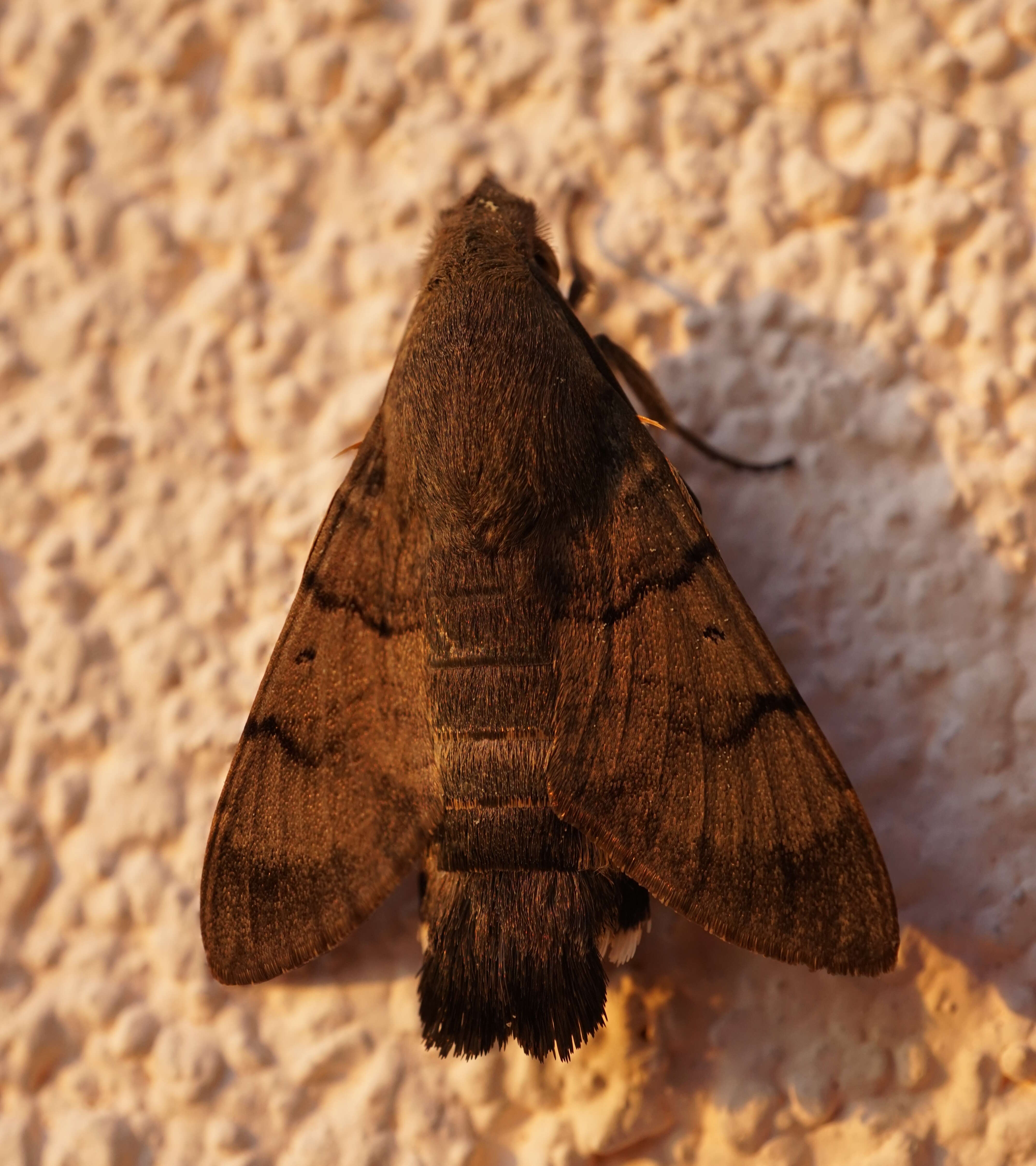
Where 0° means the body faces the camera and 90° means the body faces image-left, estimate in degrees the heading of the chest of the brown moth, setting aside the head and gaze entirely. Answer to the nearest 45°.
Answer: approximately 180°
